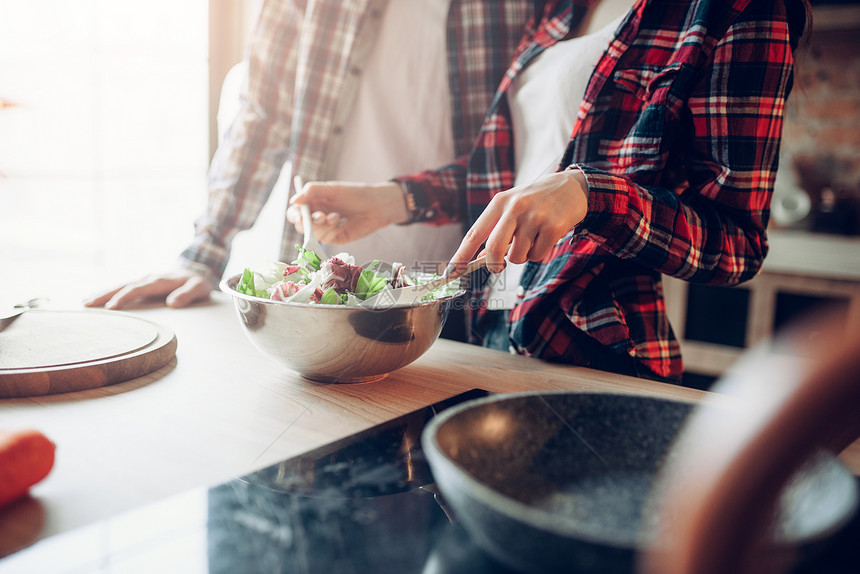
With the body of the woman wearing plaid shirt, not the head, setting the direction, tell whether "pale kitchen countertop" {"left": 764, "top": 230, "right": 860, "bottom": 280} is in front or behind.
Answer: behind

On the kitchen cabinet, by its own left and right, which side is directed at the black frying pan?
front

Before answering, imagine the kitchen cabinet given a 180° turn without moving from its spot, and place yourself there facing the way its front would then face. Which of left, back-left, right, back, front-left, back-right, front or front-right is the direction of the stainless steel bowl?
back

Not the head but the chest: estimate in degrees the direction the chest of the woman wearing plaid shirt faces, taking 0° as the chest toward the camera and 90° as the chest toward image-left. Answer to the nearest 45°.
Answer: approximately 45°

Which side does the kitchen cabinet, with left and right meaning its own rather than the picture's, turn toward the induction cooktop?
front

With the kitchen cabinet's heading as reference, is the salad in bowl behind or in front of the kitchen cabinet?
in front

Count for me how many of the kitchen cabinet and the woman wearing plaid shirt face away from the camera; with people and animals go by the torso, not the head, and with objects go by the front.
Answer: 0

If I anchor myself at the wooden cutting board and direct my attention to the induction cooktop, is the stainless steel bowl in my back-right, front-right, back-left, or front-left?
front-left

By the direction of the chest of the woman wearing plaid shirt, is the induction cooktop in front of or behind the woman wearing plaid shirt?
in front

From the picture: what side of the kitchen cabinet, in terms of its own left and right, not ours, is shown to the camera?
front

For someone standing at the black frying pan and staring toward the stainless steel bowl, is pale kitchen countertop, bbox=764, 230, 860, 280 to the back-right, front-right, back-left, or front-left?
front-right
